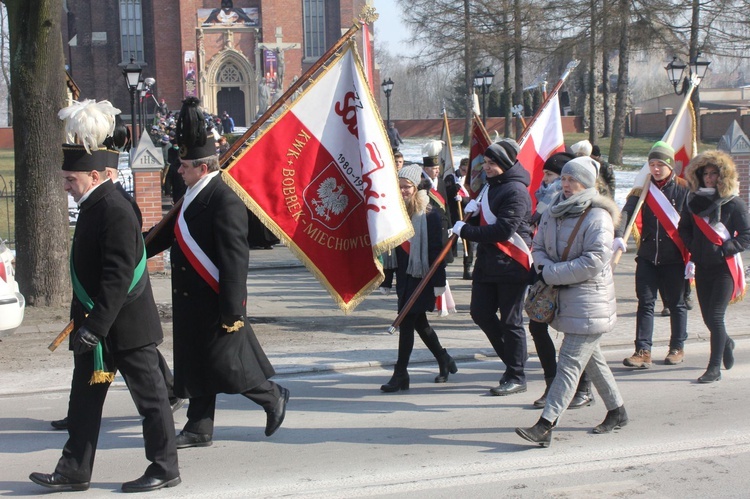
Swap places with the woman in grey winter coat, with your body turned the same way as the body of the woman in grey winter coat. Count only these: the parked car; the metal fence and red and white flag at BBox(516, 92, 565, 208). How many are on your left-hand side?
0

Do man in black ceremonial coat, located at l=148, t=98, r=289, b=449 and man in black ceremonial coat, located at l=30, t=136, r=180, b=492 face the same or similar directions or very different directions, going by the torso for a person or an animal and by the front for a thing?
same or similar directions

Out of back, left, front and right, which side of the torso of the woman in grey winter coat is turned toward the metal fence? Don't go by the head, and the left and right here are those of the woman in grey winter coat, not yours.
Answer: right

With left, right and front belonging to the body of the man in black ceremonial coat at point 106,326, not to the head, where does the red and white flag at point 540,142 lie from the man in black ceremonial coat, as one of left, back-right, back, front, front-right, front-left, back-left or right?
back-right

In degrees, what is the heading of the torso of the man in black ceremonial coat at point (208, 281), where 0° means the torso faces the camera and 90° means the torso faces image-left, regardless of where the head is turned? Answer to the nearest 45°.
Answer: approximately 90°

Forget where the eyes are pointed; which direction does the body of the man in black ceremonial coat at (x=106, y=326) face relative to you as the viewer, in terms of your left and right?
facing to the left of the viewer

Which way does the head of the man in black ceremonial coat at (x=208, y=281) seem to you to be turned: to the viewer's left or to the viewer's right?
to the viewer's left

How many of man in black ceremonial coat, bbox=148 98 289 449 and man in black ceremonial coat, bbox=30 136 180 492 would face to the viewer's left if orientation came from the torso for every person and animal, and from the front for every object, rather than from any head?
2

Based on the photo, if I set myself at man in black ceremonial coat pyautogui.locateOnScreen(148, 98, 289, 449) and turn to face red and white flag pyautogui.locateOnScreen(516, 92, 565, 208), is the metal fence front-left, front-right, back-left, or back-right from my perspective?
front-left

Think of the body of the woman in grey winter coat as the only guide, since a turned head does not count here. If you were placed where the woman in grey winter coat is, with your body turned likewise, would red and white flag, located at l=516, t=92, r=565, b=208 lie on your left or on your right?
on your right

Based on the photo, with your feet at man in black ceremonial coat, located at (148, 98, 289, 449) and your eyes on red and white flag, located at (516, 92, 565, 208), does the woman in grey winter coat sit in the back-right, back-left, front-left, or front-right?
front-right

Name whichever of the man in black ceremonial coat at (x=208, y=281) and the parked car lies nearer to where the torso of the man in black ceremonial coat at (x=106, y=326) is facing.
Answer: the parked car

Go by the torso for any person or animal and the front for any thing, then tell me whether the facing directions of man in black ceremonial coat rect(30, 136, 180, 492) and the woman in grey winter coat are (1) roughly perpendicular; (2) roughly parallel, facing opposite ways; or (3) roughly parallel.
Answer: roughly parallel

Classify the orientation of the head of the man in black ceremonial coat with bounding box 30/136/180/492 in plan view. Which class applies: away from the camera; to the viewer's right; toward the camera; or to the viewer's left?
to the viewer's left
